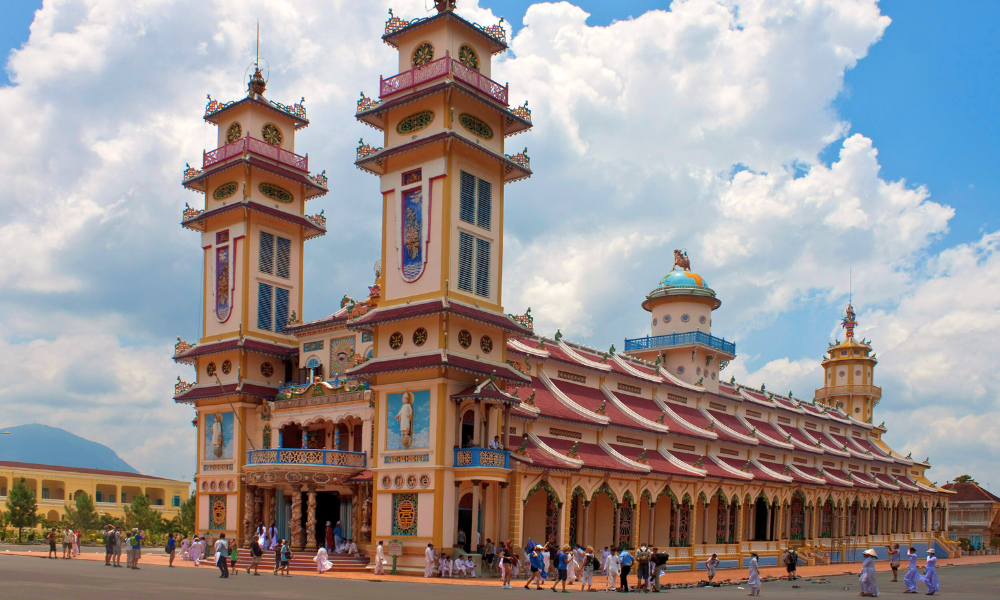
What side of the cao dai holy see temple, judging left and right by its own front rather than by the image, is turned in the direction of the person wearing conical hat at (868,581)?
left

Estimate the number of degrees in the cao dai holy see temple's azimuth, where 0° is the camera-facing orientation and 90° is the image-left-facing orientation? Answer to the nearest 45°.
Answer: approximately 45°
